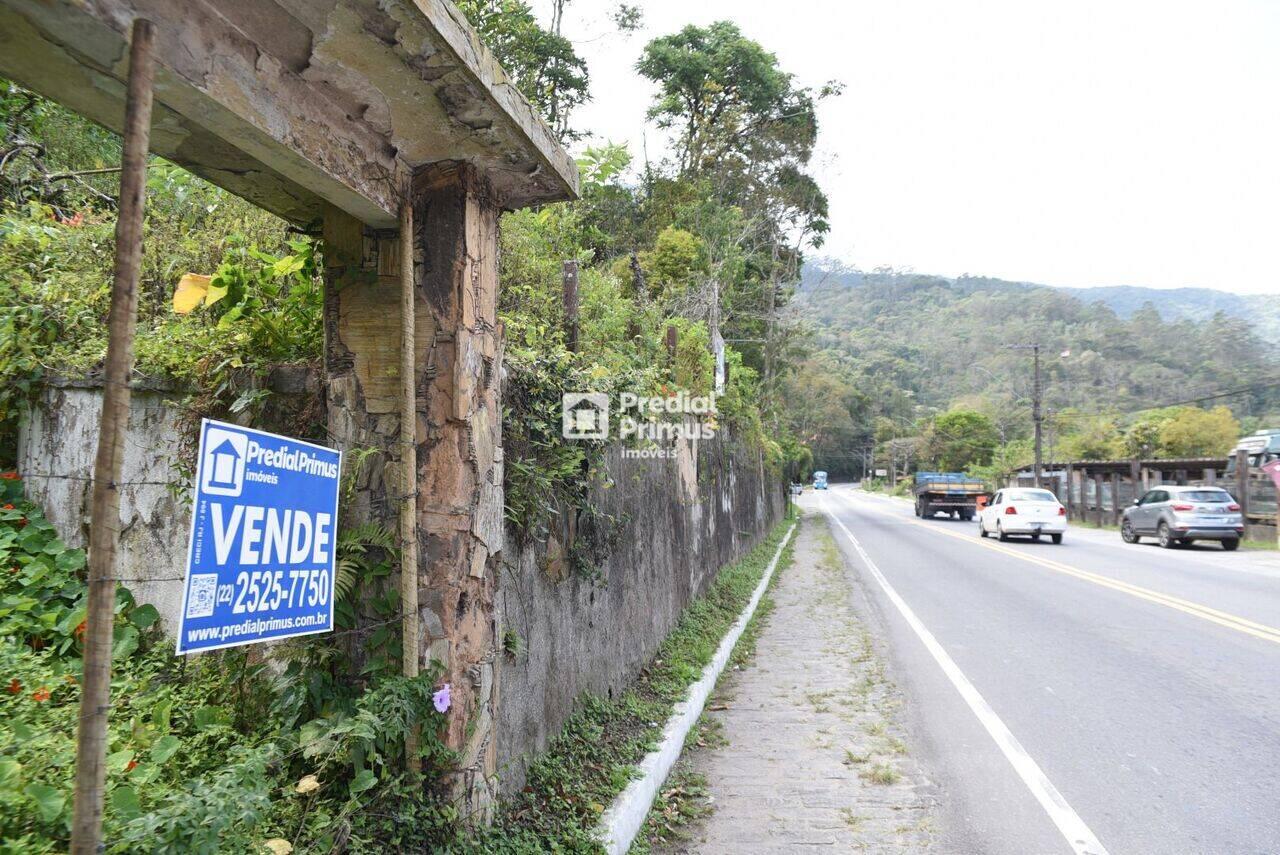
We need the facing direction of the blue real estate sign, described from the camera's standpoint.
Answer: facing the viewer and to the right of the viewer

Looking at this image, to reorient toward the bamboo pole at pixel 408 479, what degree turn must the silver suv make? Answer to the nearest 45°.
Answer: approximately 135° to its left

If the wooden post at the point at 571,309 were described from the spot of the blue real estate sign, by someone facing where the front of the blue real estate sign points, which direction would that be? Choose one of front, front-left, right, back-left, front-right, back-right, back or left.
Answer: left

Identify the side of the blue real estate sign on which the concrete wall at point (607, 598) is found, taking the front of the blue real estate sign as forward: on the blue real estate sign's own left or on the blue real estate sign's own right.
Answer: on the blue real estate sign's own left

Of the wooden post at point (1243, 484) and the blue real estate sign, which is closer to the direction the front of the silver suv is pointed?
the wooden post

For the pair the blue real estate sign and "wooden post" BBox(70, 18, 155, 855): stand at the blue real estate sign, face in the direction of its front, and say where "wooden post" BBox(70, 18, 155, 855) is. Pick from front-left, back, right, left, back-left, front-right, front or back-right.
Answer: right

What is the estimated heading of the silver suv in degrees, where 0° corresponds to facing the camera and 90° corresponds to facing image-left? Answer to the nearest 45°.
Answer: approximately 135°

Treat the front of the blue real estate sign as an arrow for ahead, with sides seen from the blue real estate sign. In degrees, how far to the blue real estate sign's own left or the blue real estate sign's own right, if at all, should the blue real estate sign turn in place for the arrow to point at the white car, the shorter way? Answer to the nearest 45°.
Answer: approximately 90° to the blue real estate sign's own left

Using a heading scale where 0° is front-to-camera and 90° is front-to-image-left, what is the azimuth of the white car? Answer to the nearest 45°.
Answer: approximately 135°

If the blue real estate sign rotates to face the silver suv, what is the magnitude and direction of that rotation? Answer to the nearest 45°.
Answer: approximately 45° to its left
